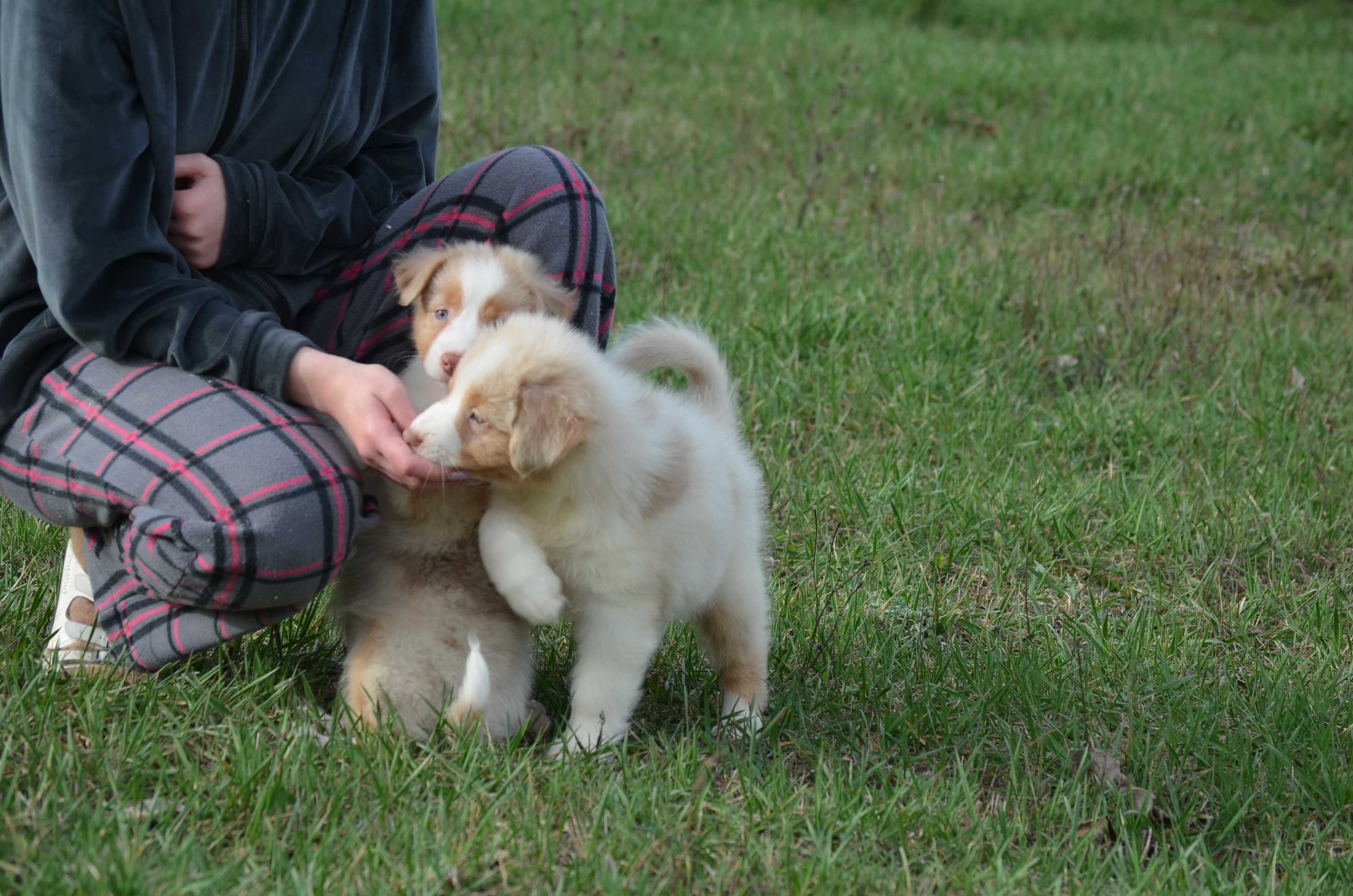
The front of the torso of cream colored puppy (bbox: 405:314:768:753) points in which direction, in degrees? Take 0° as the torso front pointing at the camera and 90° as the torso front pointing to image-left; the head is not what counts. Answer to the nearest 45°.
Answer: approximately 45°
